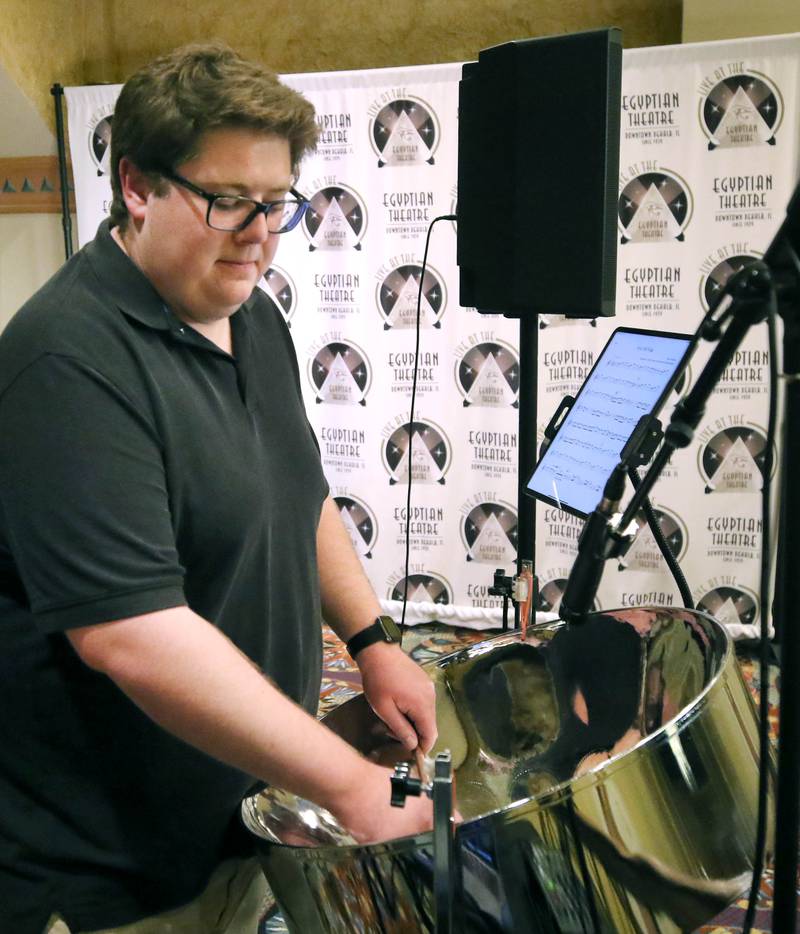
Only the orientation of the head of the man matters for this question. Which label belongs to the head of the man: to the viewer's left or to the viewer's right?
to the viewer's right

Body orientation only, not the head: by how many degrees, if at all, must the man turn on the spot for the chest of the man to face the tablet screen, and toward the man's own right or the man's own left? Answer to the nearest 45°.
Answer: approximately 90° to the man's own left

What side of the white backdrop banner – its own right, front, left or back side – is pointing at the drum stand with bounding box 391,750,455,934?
front

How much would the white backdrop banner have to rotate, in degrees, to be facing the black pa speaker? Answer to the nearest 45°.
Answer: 0° — it already faces it

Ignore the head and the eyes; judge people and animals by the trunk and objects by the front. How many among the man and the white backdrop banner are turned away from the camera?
0

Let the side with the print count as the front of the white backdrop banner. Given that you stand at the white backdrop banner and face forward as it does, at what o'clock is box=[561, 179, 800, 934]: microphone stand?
The microphone stand is roughly at 12 o'clock from the white backdrop banner.

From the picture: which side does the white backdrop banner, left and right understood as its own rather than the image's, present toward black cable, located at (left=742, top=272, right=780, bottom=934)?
front

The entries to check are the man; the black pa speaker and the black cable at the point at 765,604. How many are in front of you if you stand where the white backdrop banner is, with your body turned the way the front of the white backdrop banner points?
3

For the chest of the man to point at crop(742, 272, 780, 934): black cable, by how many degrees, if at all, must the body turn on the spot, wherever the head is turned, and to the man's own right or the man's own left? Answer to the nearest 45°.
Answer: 0° — they already face it

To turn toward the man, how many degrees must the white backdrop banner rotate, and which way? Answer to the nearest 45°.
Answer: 0° — it already faces them
